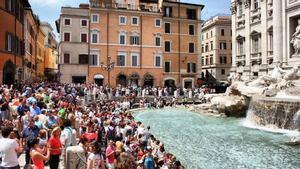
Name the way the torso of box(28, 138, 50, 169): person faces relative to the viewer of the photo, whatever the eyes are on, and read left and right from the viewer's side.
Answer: facing to the right of the viewer

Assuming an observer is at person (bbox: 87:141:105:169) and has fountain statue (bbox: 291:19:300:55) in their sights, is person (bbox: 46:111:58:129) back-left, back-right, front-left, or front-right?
front-left

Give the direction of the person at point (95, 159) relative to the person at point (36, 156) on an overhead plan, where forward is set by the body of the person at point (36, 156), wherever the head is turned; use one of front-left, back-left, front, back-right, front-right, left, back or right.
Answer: front

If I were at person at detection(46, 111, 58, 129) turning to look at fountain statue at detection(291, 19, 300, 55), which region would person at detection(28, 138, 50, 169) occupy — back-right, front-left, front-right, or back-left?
back-right

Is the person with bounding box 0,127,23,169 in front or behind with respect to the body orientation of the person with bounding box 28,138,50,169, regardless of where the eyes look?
behind

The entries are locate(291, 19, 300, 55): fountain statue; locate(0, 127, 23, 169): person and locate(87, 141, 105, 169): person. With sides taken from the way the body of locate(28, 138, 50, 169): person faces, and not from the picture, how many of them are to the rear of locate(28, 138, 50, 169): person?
1

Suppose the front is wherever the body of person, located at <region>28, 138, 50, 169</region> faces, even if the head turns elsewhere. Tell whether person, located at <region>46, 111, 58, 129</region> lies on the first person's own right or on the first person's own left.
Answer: on the first person's own left

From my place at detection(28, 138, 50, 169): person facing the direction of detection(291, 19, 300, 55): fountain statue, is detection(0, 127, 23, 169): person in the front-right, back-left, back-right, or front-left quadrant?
back-left
